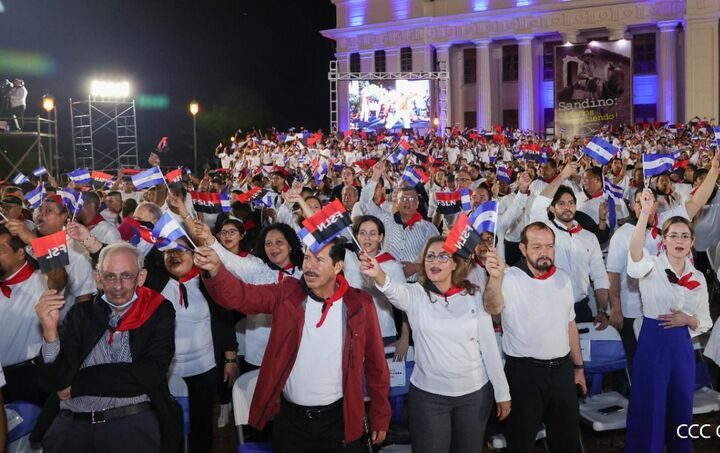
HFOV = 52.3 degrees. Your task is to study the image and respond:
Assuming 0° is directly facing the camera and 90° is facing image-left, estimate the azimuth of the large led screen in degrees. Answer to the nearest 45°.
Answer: approximately 0°

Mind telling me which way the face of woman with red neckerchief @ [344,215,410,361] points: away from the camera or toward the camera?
toward the camera

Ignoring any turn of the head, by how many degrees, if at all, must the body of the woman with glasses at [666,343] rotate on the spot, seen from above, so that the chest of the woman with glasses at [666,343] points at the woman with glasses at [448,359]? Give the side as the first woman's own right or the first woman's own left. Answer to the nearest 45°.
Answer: approximately 45° to the first woman's own right

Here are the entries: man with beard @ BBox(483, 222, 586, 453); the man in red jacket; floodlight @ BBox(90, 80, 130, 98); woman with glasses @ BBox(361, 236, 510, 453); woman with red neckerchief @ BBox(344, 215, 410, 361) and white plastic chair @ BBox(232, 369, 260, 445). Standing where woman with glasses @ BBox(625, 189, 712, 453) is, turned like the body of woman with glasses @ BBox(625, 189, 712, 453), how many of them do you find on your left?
0

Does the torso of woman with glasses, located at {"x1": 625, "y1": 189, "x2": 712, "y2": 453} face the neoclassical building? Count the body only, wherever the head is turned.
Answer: no

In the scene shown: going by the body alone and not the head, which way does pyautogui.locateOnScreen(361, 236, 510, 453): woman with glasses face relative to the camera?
toward the camera

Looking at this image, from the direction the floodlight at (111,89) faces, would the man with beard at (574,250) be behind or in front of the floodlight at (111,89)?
in front

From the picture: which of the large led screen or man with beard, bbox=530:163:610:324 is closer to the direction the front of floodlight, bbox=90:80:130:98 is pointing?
the man with beard

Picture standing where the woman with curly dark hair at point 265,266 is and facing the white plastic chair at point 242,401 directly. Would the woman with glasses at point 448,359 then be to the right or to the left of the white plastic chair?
left

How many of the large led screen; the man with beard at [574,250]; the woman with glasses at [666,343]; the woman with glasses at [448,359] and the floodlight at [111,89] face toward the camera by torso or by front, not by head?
5

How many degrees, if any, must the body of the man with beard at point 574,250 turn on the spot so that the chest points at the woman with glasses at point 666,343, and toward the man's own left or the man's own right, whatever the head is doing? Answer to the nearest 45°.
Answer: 0° — they already face them

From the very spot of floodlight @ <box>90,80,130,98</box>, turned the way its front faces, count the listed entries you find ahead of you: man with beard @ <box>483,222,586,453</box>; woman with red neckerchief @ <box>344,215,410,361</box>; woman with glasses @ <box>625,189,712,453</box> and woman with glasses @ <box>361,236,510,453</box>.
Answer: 4

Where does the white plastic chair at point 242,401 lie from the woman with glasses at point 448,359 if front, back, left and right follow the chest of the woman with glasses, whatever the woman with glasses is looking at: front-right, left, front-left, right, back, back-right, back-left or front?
right

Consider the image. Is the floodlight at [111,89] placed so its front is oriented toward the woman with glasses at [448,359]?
yes

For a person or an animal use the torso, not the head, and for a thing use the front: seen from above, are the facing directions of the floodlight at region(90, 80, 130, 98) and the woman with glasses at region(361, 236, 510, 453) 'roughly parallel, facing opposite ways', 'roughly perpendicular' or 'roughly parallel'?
roughly parallel

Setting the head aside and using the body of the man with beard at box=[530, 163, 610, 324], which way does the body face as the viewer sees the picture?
toward the camera

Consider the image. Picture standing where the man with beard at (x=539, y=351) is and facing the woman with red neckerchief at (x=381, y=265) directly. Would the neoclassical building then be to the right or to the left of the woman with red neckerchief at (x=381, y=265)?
right

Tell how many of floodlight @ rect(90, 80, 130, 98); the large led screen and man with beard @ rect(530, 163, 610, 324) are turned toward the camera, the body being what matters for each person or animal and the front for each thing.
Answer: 3

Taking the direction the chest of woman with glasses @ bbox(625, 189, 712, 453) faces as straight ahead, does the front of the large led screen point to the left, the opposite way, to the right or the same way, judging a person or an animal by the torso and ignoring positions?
the same way

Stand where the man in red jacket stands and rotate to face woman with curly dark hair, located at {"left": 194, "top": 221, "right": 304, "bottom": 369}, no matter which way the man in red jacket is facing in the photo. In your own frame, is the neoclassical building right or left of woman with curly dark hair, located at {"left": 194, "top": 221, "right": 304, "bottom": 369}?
right

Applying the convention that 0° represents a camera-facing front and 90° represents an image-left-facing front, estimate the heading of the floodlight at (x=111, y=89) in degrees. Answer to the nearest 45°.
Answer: approximately 0°
